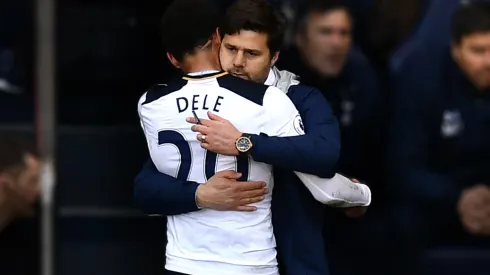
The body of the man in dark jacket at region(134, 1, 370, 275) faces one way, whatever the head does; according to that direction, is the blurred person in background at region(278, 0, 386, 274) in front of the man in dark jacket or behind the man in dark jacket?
behind

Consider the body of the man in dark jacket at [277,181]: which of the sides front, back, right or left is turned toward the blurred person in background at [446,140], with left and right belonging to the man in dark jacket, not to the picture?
back

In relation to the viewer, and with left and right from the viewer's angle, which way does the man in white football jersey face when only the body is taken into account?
facing away from the viewer

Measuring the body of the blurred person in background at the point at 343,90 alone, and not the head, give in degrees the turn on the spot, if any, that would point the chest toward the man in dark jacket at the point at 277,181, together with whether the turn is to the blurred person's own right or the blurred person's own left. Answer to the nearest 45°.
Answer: approximately 45° to the blurred person's own right

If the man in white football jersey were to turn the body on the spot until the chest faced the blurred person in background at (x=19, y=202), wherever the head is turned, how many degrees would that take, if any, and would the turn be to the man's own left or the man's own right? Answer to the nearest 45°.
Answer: approximately 45° to the man's own left

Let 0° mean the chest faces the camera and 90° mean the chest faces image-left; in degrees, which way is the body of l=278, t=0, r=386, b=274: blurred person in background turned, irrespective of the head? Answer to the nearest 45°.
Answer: approximately 315°

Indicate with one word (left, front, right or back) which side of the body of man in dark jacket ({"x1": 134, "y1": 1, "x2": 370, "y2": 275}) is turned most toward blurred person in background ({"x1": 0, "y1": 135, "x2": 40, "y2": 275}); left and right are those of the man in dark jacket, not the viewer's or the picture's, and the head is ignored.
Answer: right
